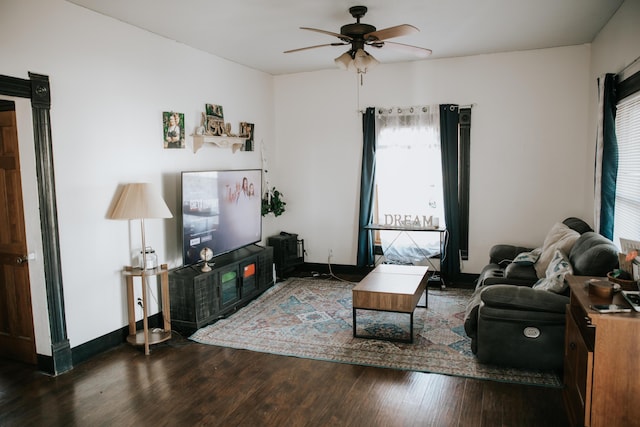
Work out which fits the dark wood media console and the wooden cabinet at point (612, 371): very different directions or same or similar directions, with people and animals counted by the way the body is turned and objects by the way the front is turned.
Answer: very different directions

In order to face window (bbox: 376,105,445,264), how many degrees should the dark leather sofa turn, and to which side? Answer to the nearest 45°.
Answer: approximately 45° to its right

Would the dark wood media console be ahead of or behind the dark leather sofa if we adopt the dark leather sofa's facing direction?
ahead

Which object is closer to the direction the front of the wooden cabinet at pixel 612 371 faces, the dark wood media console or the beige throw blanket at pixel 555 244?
the dark wood media console

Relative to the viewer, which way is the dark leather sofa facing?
to the viewer's left

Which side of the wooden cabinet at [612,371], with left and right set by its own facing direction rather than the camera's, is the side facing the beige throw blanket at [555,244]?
right

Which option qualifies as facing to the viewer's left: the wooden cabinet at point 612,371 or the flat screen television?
the wooden cabinet

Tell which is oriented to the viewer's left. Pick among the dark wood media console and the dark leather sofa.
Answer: the dark leather sofa

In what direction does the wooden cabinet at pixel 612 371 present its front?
to the viewer's left

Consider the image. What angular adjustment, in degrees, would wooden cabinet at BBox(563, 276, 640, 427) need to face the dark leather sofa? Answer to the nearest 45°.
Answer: approximately 45° to its right

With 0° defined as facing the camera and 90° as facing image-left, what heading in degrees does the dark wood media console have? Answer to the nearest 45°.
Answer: approximately 315°

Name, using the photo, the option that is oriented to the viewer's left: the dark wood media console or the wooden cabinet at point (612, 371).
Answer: the wooden cabinet

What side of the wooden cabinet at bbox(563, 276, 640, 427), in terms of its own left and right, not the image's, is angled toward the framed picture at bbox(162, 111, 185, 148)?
front

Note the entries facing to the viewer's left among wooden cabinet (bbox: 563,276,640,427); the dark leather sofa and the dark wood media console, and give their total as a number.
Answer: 2

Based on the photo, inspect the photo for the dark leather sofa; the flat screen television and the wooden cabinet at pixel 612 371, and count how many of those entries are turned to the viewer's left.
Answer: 2
